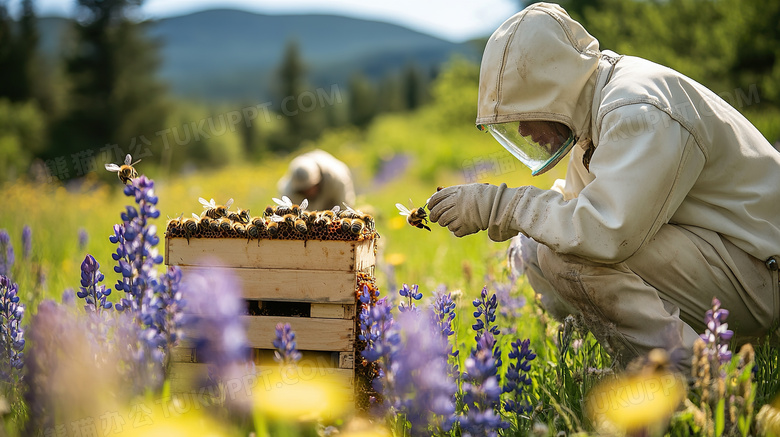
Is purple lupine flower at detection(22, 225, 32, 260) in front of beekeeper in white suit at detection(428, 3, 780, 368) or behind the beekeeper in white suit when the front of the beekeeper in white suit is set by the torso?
in front

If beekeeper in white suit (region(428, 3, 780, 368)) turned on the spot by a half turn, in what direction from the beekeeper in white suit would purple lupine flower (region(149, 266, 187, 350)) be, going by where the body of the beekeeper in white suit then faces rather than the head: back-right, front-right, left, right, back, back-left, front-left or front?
back-right

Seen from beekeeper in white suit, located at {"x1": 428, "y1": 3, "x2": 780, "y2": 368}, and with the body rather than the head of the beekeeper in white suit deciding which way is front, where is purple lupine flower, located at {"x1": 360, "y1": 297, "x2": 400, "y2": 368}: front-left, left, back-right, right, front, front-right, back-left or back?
front-left

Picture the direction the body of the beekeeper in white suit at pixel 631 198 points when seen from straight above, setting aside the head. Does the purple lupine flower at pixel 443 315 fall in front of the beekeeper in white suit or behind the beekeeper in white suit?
in front

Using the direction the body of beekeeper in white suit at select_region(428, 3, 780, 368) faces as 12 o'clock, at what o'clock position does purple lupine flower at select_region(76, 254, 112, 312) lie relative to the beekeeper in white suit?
The purple lupine flower is roughly at 11 o'clock from the beekeeper in white suit.

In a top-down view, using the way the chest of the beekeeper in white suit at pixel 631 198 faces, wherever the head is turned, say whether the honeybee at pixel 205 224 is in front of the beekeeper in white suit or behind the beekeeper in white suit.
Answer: in front

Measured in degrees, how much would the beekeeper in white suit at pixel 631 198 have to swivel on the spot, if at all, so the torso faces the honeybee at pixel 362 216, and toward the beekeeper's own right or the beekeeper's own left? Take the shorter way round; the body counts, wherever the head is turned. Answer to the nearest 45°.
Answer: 0° — they already face it

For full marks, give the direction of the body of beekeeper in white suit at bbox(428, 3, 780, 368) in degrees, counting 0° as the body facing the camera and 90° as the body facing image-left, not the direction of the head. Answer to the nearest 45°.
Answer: approximately 90°

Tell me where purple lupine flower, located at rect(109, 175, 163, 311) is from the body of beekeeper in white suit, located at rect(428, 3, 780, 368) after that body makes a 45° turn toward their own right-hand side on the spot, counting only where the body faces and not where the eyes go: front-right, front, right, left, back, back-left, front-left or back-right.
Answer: left
